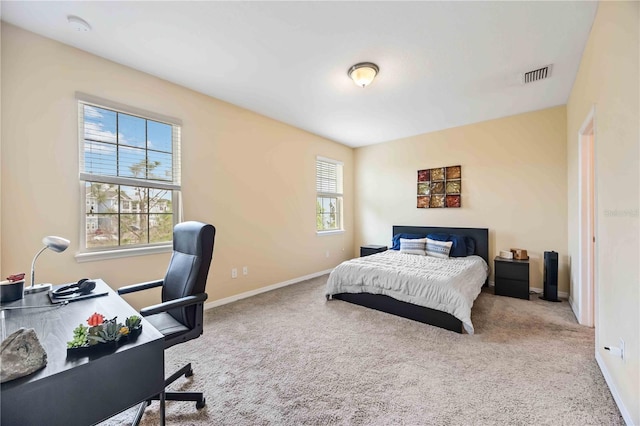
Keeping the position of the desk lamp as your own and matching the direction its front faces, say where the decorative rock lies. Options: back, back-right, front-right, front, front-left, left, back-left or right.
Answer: right

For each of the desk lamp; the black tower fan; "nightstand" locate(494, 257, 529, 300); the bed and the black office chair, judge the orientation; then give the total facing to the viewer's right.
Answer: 1

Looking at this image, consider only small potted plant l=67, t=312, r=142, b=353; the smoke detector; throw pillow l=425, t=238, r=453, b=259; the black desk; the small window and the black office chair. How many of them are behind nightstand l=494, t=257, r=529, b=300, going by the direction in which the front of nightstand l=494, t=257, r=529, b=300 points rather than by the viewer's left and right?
0

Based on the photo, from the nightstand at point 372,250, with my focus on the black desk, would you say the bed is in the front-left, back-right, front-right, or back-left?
front-left

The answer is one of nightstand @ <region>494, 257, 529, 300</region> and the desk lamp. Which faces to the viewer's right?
the desk lamp

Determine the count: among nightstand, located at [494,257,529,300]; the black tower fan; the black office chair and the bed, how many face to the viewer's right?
0

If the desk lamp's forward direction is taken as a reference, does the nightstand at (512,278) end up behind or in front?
in front

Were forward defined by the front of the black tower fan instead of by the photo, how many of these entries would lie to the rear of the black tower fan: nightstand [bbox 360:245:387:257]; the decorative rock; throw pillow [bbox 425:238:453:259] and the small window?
0

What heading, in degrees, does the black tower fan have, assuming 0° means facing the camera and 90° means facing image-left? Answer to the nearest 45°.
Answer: approximately 45°

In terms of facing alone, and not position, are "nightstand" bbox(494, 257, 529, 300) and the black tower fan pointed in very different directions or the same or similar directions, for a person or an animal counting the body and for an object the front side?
same or similar directions

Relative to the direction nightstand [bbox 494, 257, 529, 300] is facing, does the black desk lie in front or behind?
in front

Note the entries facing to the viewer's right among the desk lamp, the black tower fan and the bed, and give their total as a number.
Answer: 1

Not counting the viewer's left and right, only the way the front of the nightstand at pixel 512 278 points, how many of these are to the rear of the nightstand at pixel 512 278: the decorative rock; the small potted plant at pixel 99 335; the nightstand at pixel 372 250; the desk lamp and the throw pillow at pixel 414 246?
0

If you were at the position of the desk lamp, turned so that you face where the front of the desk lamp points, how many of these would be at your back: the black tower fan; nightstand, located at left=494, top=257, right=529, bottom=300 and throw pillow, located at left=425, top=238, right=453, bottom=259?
0

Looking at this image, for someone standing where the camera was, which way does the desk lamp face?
facing to the right of the viewer
